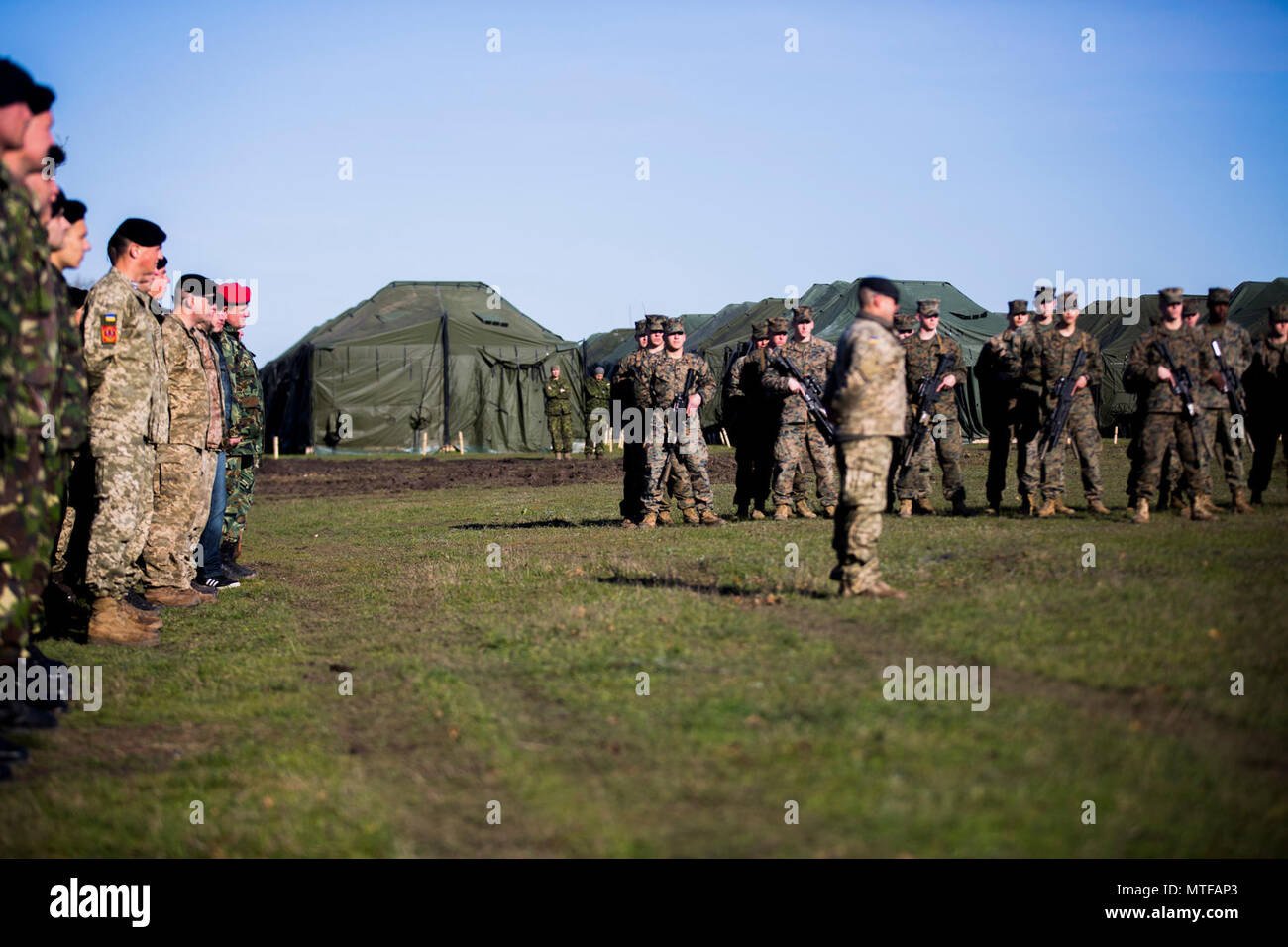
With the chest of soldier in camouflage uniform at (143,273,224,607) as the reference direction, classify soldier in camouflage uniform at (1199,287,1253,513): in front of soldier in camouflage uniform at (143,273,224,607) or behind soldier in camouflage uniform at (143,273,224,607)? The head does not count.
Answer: in front

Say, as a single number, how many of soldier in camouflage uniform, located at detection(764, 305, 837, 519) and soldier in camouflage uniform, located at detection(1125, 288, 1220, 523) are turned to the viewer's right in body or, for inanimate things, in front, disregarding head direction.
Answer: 0

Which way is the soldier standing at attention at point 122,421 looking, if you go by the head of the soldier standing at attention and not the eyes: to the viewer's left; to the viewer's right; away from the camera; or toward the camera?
to the viewer's right

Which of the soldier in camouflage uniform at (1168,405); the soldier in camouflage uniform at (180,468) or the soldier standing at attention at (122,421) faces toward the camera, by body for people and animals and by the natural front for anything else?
the soldier in camouflage uniform at (1168,405)

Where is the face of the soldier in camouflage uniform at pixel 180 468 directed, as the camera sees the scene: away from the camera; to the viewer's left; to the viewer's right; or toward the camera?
to the viewer's right

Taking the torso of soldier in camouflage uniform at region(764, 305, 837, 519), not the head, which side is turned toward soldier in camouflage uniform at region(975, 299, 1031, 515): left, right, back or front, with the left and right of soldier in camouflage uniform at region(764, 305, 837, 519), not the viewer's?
left

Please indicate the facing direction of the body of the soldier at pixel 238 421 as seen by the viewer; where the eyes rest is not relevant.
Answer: to the viewer's right

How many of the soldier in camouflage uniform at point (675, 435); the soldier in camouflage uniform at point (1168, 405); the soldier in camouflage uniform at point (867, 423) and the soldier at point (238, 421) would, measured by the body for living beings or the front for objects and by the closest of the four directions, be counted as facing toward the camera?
2

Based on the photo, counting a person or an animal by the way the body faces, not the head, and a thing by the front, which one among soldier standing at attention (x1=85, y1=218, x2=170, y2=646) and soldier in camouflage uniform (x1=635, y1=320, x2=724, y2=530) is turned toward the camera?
the soldier in camouflage uniform

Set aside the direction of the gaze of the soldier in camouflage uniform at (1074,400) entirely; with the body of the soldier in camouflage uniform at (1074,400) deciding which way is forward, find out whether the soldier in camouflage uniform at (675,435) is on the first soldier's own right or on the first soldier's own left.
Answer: on the first soldier's own right

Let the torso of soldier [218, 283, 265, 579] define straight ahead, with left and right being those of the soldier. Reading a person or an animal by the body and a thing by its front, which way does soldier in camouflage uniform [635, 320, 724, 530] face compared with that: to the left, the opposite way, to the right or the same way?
to the right

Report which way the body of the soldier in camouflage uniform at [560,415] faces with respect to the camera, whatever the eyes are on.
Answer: toward the camera

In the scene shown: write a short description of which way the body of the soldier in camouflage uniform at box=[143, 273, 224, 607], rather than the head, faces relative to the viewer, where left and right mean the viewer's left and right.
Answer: facing to the right of the viewer

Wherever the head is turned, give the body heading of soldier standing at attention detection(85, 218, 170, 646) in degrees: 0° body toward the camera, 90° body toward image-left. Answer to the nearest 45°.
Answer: approximately 270°
